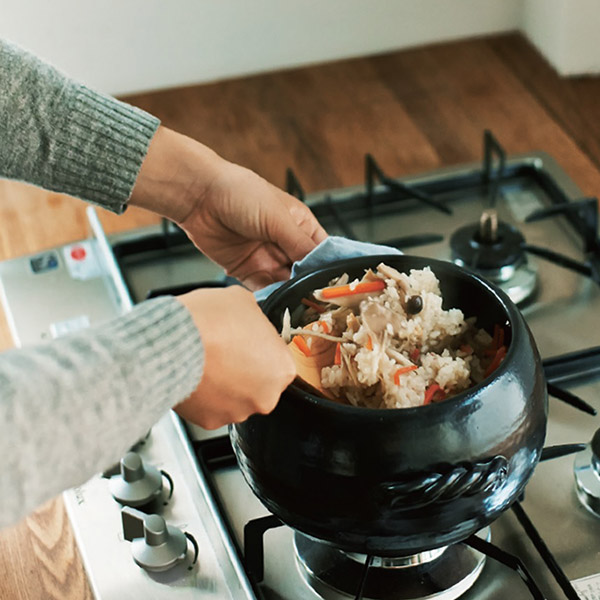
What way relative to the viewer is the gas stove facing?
to the viewer's left
